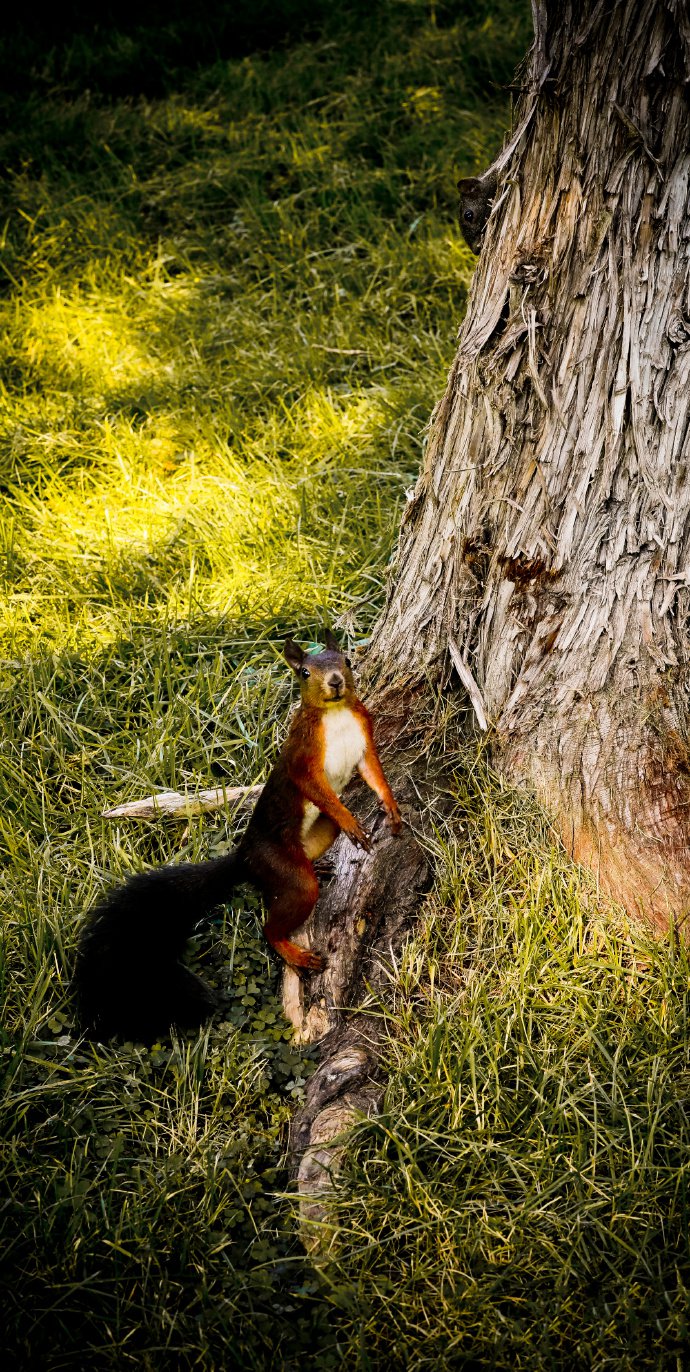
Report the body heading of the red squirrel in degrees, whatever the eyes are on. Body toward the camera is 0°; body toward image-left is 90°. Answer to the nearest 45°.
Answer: approximately 315°
